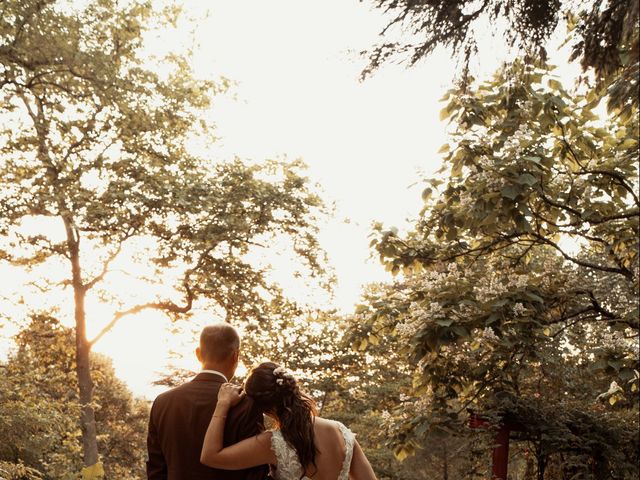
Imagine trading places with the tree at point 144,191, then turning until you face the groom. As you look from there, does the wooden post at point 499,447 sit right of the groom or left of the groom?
left

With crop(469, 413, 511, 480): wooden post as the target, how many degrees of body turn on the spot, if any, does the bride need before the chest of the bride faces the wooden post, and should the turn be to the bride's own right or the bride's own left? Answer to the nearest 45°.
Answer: approximately 45° to the bride's own right

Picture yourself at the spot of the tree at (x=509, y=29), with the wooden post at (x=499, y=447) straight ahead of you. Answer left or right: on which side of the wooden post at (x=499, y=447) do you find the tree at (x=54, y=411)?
left

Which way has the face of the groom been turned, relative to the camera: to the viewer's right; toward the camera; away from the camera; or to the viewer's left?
away from the camera

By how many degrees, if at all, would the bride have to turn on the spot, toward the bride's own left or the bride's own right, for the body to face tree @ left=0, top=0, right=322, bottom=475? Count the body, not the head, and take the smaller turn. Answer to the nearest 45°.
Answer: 0° — they already face it

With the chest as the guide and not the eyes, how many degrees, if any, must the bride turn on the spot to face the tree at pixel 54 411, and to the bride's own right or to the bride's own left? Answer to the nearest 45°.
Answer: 0° — they already face it

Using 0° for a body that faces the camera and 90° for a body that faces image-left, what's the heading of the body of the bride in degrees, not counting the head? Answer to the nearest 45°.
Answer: approximately 180°

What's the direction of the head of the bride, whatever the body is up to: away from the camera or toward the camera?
away from the camera

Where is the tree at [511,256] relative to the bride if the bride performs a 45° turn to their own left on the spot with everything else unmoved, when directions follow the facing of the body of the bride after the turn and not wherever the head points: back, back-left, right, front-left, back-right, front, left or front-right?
right
